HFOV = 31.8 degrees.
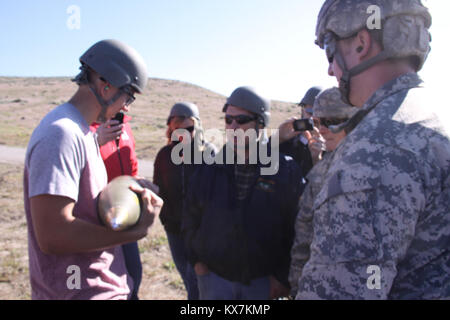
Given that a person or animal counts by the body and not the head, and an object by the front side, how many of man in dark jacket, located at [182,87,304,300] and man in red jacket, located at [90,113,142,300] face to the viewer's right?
0

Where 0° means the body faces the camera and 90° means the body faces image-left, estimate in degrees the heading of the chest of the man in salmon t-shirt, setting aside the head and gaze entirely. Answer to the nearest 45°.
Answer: approximately 270°

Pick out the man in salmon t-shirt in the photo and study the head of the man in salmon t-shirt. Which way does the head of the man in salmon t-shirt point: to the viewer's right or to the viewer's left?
to the viewer's right

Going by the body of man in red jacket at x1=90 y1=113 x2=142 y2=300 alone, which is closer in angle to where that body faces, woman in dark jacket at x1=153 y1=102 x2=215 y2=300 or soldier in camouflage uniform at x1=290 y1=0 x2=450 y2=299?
the soldier in camouflage uniform

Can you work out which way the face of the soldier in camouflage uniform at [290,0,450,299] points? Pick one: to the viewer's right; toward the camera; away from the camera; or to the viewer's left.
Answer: to the viewer's left

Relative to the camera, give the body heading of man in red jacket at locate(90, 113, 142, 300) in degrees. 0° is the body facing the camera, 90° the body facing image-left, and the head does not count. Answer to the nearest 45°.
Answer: approximately 0°

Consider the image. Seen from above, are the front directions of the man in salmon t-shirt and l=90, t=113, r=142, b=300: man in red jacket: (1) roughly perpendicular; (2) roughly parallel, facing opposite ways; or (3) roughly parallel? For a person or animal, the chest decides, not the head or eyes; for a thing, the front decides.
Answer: roughly perpendicular

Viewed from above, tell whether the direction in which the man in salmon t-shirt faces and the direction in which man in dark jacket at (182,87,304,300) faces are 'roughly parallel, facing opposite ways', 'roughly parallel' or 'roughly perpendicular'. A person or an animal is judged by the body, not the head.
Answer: roughly perpendicular
